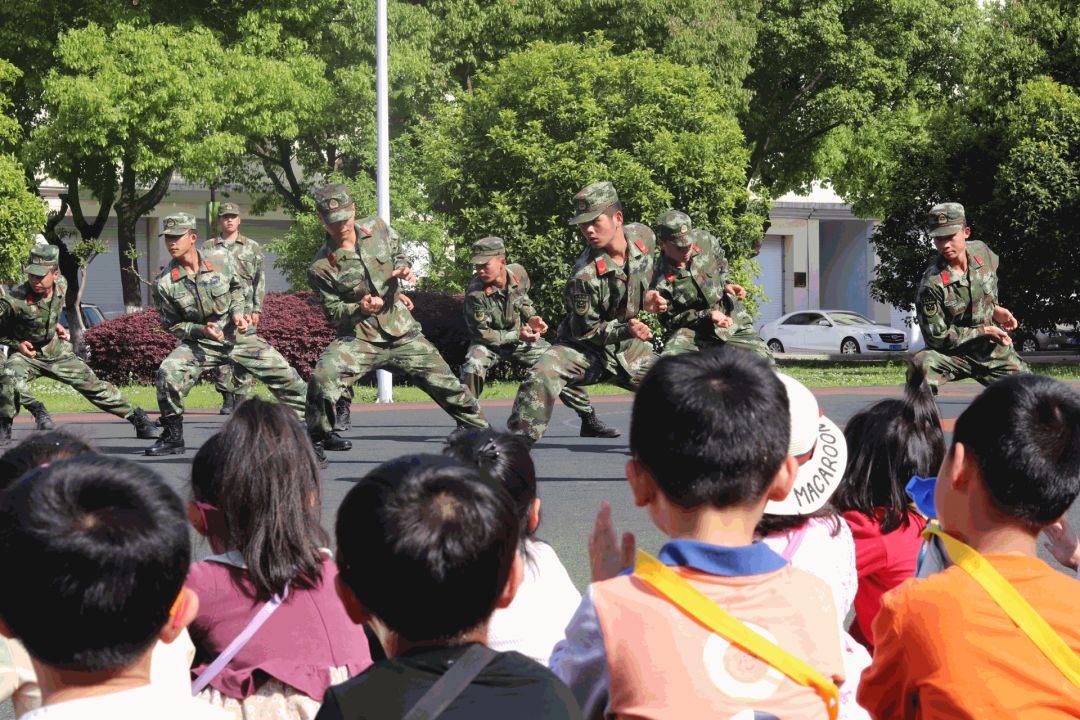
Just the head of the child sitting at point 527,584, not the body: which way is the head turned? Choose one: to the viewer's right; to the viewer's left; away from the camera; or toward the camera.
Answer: away from the camera

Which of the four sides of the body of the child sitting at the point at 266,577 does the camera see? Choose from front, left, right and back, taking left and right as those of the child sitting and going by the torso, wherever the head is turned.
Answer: back

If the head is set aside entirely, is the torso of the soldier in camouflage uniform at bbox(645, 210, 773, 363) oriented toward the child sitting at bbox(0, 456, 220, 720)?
yes

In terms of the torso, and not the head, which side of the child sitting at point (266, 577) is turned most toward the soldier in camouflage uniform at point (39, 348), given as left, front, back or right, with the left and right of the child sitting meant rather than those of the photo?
front

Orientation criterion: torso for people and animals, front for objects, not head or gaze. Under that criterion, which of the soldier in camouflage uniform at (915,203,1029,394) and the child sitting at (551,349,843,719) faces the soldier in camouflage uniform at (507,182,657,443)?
the child sitting

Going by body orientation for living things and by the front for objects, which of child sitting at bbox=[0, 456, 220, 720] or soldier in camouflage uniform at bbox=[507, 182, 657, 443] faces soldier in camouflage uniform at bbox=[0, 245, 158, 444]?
the child sitting

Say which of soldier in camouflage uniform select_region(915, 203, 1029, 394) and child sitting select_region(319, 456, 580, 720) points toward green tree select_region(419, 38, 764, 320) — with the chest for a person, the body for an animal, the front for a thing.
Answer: the child sitting

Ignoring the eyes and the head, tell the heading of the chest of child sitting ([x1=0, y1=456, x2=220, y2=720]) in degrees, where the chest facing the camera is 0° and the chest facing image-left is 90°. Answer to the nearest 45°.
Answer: approximately 180°

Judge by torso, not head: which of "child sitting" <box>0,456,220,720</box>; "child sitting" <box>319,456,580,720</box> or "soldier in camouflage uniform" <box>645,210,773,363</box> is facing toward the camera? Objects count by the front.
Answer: the soldier in camouflage uniform

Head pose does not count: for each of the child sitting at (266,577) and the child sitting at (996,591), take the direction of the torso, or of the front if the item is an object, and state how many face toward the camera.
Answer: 0

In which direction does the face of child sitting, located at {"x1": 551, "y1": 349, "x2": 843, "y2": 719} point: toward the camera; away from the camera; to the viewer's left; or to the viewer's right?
away from the camera

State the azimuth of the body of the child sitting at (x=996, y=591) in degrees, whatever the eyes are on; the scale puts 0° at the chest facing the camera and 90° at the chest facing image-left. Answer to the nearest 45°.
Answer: approximately 135°

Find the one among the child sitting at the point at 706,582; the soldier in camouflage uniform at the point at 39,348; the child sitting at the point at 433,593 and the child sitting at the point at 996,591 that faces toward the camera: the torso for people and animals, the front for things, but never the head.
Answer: the soldier in camouflage uniform

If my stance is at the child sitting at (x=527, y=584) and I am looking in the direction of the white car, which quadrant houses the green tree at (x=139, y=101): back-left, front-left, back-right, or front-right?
front-left

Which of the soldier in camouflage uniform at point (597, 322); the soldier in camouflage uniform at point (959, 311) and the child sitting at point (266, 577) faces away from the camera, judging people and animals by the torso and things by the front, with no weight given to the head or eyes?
the child sitting

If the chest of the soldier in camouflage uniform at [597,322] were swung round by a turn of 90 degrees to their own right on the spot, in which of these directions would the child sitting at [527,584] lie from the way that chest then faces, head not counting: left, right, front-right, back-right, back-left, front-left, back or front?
front-left

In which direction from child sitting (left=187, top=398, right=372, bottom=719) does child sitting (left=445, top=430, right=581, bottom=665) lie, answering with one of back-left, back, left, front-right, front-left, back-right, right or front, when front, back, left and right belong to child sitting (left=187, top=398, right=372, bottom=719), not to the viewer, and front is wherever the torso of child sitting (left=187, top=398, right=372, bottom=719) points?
right

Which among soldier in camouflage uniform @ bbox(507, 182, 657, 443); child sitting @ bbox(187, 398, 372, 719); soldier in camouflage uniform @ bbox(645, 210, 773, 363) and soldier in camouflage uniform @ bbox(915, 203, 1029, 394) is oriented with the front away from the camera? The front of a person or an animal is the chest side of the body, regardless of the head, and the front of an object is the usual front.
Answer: the child sitting

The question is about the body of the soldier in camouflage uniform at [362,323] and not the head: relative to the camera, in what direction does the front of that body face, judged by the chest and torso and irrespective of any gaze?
toward the camera

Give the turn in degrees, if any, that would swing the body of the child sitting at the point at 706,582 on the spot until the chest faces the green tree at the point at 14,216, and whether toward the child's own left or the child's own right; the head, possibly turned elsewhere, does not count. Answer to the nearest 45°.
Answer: approximately 45° to the child's own left

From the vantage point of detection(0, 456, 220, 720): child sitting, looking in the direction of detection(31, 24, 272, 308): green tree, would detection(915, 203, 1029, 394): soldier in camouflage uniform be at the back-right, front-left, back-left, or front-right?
front-right

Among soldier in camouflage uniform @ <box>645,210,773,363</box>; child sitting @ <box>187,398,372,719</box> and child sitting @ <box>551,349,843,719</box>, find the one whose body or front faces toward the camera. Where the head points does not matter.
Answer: the soldier in camouflage uniform

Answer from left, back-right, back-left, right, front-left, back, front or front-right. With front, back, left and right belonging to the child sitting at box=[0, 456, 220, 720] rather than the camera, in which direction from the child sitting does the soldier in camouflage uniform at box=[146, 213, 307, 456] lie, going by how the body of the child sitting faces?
front
